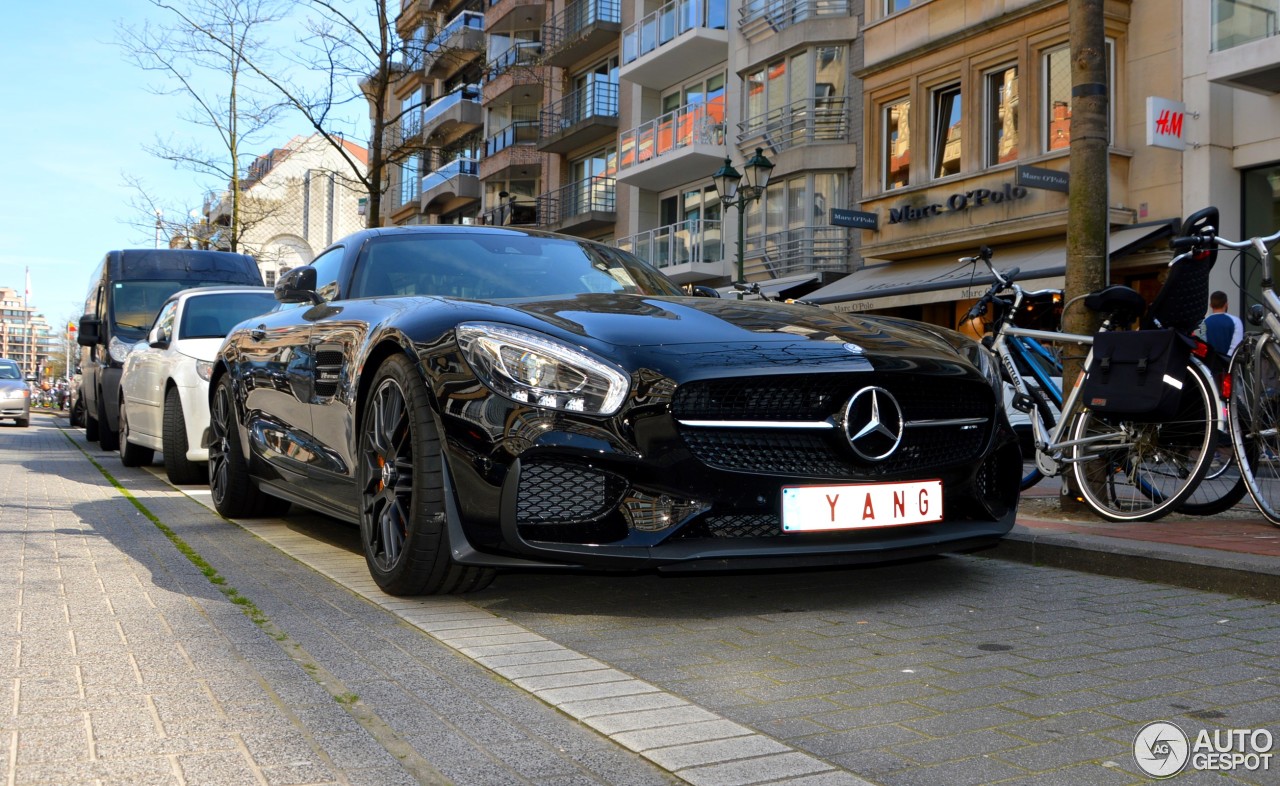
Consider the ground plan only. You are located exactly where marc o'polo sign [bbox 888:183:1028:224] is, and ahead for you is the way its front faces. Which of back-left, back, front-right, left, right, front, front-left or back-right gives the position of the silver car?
front-right

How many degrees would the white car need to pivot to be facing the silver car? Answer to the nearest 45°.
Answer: approximately 135° to its left

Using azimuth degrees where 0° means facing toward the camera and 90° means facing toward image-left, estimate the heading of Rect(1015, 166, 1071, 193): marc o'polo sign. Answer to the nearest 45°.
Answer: approximately 0°

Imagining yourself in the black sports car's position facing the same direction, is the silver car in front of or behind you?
behind

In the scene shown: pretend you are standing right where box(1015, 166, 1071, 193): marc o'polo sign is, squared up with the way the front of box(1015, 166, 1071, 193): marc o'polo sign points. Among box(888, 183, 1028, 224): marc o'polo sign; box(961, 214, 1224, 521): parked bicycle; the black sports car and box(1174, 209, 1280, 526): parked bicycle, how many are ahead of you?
3

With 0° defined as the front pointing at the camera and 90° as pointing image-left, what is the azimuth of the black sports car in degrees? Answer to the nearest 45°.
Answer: approximately 315°

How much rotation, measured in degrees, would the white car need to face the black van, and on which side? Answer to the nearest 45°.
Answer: approximately 135° to its left

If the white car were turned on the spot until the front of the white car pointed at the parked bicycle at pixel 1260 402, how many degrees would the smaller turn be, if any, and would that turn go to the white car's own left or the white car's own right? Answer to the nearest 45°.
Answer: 0° — it already faces it

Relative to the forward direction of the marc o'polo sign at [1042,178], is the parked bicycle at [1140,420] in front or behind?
in front

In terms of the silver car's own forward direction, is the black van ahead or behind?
ahead

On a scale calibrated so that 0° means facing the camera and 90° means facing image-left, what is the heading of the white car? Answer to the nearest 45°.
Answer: approximately 315°

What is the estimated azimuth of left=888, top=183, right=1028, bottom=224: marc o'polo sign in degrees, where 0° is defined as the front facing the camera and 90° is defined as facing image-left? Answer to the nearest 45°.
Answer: approximately 45°

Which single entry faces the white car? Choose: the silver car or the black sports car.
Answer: the silver car
